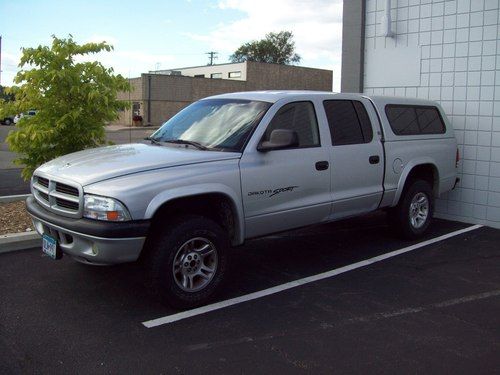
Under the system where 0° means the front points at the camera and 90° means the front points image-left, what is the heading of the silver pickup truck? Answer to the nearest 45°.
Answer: approximately 45°

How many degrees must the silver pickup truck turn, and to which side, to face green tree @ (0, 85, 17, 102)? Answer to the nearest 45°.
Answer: approximately 90° to its right

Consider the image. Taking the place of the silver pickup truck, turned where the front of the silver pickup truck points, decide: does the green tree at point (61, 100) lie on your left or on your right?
on your right
